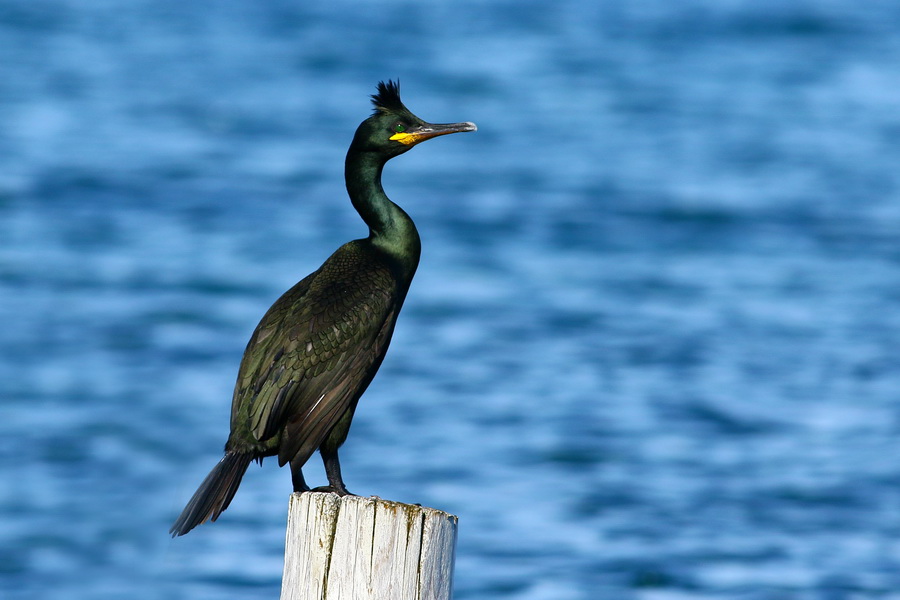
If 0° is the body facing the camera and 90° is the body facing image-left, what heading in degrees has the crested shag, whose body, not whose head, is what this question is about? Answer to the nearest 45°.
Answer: approximately 270°
